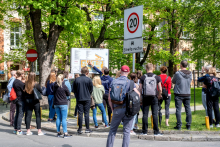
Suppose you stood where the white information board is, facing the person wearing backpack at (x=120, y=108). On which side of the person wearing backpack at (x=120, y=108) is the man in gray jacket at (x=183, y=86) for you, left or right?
left

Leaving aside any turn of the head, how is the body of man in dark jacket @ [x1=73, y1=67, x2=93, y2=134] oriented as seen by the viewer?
away from the camera

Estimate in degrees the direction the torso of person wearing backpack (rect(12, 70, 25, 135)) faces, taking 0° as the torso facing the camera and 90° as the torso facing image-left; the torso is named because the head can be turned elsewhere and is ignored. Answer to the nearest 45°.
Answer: approximately 225°

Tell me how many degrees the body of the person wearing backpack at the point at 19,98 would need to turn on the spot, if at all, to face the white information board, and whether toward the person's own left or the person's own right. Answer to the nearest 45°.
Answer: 0° — they already face it

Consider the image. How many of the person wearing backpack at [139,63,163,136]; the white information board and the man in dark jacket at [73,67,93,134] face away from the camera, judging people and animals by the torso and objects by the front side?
2

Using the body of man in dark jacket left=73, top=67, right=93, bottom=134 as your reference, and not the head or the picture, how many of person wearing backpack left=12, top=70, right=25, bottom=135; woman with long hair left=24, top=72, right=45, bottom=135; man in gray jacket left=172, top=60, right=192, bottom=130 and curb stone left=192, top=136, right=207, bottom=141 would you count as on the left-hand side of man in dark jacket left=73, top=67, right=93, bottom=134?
2

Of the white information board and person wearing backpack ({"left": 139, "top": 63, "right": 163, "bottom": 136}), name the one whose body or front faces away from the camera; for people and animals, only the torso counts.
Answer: the person wearing backpack

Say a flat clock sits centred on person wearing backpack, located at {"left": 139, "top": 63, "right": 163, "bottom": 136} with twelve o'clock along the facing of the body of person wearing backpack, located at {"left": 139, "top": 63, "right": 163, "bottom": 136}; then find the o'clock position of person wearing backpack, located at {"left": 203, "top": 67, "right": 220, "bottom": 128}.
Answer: person wearing backpack, located at {"left": 203, "top": 67, "right": 220, "bottom": 128} is roughly at 2 o'clock from person wearing backpack, located at {"left": 139, "top": 63, "right": 163, "bottom": 136}.

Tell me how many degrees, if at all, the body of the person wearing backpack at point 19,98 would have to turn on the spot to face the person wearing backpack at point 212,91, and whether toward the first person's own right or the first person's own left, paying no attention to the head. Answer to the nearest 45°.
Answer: approximately 45° to the first person's own right

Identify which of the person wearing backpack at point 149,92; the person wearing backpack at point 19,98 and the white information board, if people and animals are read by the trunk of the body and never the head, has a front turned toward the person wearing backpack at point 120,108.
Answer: the white information board

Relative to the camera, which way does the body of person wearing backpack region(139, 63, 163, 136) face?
away from the camera

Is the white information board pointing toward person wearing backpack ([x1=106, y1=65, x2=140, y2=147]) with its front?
yes

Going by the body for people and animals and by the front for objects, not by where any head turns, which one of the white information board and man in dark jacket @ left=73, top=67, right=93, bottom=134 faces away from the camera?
the man in dark jacket

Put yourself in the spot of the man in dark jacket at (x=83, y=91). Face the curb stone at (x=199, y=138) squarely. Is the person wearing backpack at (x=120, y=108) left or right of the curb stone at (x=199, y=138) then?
right

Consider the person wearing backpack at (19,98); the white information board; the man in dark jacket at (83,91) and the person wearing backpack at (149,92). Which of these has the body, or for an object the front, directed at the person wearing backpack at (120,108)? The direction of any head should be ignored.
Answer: the white information board
